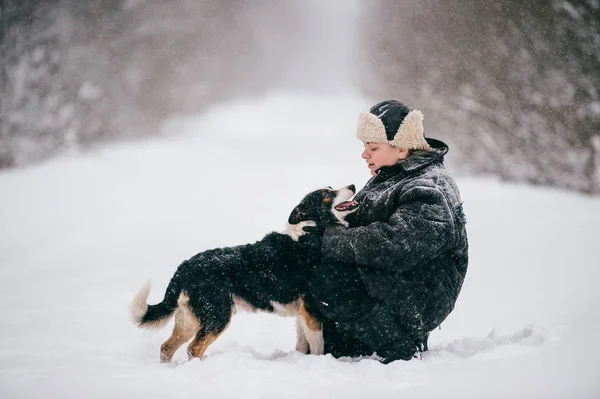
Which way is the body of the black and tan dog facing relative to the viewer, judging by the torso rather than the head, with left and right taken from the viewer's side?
facing to the right of the viewer

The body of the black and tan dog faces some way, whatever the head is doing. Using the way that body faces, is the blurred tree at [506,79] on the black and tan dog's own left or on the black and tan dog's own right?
on the black and tan dog's own left

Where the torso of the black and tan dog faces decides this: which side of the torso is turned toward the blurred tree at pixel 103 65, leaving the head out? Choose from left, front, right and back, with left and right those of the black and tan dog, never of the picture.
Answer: left
